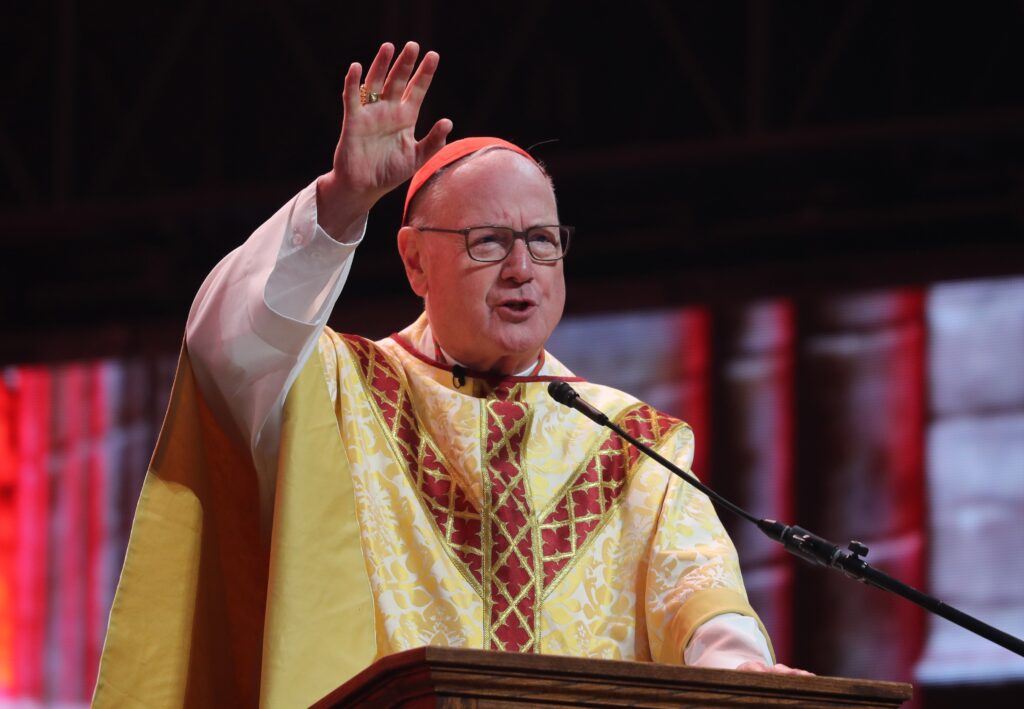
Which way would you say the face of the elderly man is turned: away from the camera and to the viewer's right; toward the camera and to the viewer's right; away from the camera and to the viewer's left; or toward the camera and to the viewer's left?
toward the camera and to the viewer's right

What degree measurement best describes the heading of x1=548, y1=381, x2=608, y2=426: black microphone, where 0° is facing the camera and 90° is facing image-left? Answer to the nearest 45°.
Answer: approximately 90°

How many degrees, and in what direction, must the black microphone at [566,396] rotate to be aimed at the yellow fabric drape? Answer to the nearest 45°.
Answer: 0° — it already faces it
